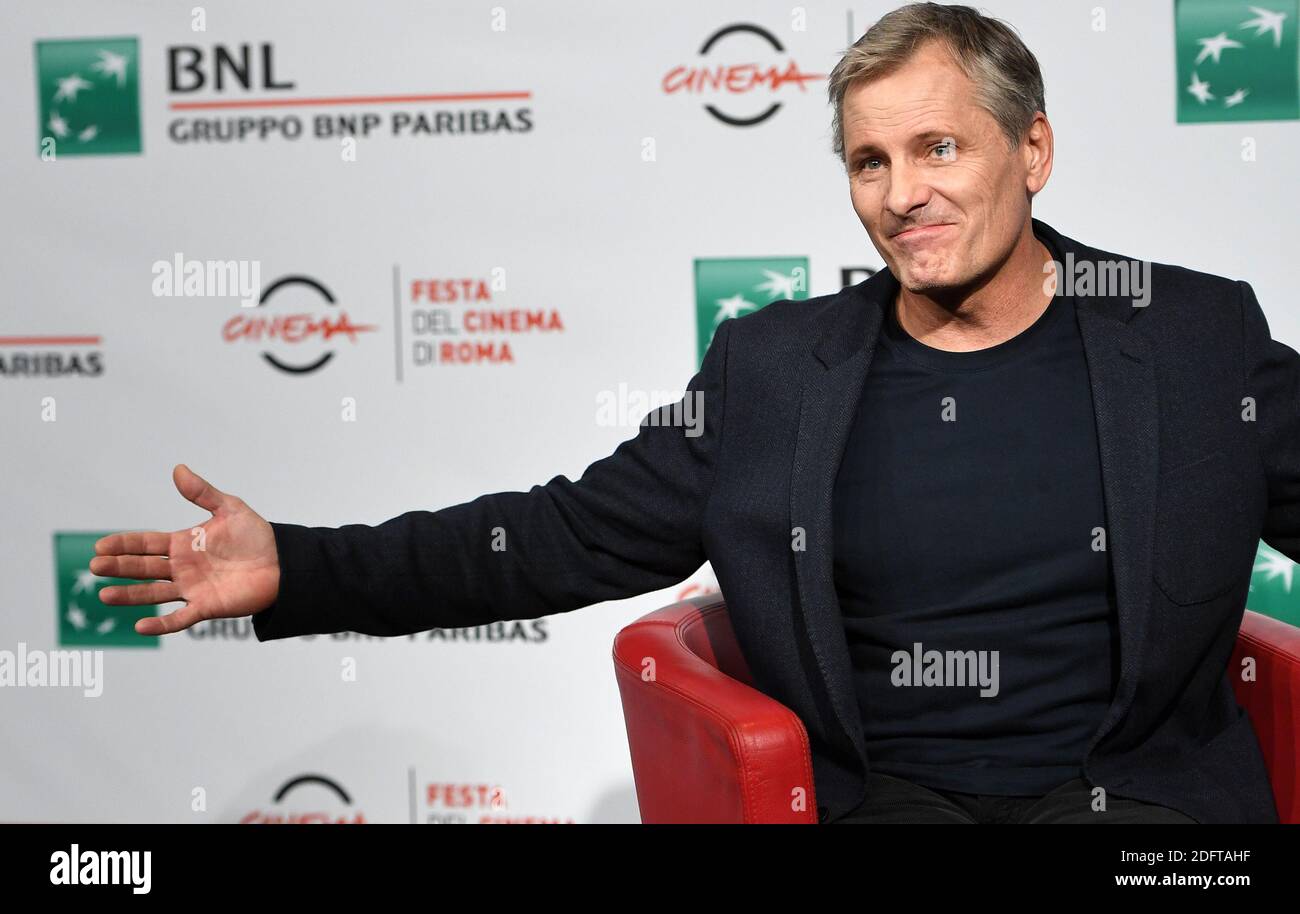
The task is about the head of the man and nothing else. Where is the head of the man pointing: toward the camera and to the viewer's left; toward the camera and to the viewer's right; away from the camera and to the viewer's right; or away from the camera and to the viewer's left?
toward the camera and to the viewer's left

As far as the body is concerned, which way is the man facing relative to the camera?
toward the camera
